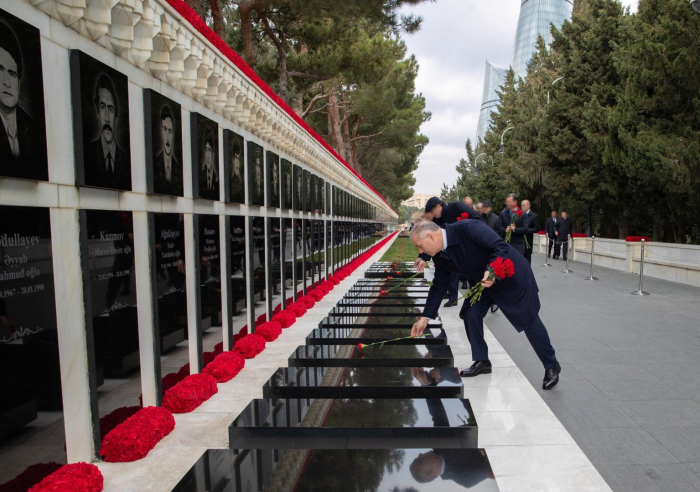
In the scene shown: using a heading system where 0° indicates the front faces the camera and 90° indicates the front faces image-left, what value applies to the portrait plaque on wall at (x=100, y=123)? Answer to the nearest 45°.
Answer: approximately 315°

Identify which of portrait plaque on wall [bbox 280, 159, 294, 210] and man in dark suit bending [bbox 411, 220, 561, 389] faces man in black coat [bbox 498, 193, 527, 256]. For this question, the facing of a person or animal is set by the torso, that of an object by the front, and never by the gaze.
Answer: the portrait plaque on wall

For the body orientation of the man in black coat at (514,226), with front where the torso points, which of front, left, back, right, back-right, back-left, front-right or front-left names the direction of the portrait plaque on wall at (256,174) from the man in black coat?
front

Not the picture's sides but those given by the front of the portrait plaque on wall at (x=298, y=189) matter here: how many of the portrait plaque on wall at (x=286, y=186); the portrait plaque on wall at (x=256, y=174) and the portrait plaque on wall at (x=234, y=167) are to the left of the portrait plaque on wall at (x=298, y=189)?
0

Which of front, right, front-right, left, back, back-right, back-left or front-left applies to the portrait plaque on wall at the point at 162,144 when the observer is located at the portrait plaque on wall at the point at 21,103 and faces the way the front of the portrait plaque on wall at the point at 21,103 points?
left

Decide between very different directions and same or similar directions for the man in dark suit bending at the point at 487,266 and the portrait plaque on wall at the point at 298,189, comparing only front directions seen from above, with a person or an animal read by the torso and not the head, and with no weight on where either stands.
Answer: very different directions

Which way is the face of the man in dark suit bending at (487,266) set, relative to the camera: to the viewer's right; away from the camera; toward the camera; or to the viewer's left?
to the viewer's left

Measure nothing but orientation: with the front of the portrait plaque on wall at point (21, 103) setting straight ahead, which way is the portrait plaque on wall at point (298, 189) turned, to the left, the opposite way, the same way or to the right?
the same way

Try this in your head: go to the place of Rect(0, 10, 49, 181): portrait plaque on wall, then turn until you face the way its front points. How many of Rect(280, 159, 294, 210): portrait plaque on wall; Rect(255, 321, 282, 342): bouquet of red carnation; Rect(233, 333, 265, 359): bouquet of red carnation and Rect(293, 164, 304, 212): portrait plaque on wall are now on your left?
4

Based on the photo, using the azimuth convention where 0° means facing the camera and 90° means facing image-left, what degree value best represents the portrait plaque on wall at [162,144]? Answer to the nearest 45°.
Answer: approximately 315°

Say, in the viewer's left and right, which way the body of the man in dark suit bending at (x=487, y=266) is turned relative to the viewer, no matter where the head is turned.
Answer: facing to the left of the viewer

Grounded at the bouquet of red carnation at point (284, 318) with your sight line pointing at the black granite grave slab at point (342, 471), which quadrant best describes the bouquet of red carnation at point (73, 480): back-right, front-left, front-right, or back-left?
front-right

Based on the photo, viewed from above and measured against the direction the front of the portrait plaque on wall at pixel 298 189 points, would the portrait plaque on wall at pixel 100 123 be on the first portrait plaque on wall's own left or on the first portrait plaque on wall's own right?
on the first portrait plaque on wall's own right

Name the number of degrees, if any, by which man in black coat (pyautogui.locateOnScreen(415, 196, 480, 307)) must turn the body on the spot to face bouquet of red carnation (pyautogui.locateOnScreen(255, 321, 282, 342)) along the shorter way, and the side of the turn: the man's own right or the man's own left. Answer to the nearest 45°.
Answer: approximately 45° to the man's own left
